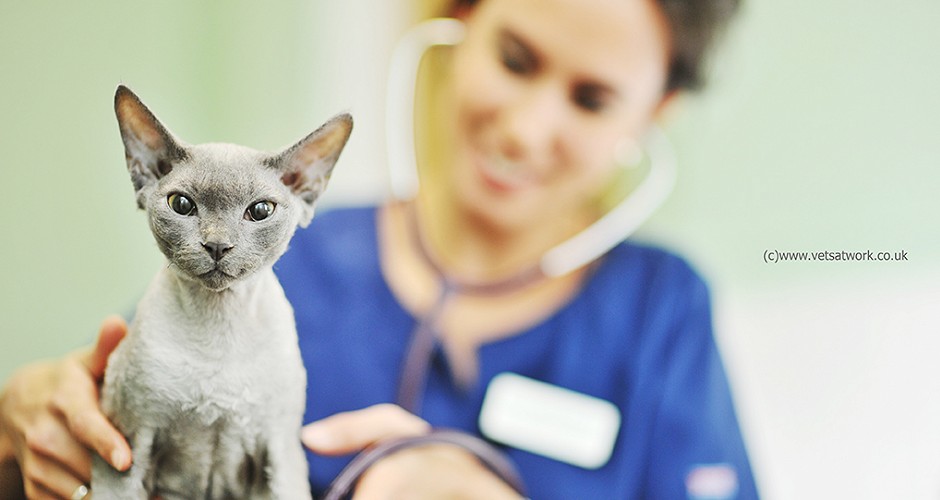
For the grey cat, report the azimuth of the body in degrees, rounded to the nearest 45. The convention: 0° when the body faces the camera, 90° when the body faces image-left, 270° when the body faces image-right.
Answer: approximately 0°
